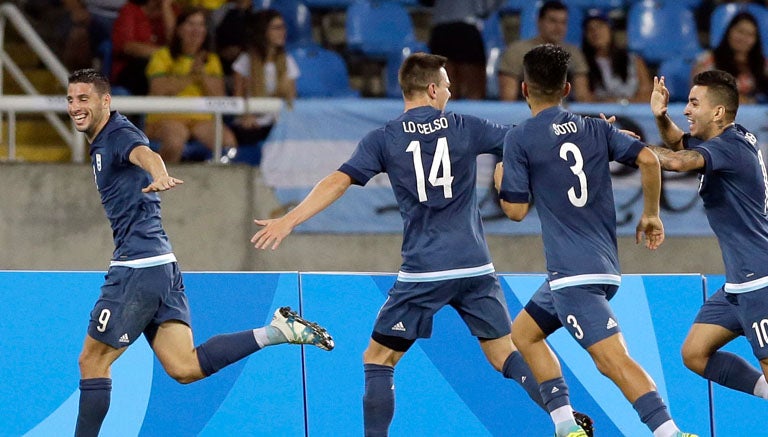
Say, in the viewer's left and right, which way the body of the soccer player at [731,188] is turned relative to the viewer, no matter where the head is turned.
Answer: facing to the left of the viewer

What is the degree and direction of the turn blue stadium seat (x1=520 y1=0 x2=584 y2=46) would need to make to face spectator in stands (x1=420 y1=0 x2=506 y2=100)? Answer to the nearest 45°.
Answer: approximately 45° to its right

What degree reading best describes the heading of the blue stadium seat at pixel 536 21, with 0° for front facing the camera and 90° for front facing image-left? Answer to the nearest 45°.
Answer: approximately 0°

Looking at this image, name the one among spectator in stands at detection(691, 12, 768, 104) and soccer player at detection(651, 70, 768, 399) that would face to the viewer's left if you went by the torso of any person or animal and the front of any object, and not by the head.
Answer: the soccer player

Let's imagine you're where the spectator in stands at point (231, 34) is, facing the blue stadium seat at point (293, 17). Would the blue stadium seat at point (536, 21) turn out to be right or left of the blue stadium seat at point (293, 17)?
right

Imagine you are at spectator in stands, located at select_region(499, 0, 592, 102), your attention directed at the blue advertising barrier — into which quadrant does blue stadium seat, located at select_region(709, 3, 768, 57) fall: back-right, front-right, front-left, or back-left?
back-left

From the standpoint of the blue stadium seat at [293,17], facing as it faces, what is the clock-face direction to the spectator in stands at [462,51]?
The spectator in stands is roughly at 10 o'clock from the blue stadium seat.

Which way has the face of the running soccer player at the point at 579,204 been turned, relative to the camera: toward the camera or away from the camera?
away from the camera

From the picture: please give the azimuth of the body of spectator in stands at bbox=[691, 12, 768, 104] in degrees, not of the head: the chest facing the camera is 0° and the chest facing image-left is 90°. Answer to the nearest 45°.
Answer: approximately 0°
